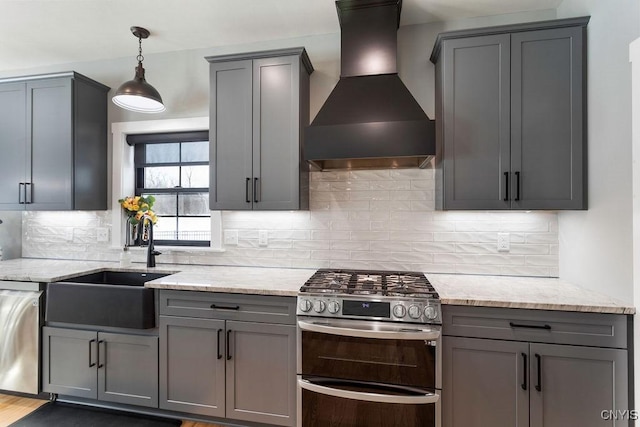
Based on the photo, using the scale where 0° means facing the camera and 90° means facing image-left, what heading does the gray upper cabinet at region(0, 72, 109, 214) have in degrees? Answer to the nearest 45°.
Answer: approximately 45°

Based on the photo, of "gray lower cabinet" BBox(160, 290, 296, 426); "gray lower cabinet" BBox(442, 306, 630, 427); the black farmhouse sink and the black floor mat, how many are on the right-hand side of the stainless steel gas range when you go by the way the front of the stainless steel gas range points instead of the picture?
3

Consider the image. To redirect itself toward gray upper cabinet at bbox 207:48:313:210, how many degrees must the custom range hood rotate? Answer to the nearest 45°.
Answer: approximately 90° to its right

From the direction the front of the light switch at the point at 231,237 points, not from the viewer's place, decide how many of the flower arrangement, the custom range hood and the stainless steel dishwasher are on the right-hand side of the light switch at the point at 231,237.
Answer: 2

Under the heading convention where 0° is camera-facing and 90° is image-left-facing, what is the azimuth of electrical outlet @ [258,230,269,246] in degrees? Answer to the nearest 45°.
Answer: approximately 0°

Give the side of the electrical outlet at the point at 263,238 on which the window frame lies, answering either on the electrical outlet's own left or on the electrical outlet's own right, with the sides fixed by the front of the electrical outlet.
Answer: on the electrical outlet's own right

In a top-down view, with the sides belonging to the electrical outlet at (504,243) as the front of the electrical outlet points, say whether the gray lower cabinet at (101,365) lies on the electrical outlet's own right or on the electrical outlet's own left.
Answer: on the electrical outlet's own right
